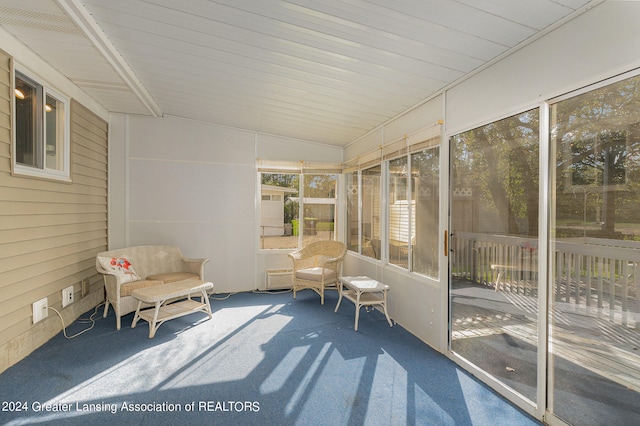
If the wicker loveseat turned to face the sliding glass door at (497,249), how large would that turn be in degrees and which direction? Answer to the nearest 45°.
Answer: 0° — it already faces it

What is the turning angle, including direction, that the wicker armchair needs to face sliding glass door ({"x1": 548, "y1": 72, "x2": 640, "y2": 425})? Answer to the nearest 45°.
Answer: approximately 90° to its left

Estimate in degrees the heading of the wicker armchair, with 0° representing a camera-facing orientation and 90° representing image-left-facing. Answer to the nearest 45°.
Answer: approximately 45°

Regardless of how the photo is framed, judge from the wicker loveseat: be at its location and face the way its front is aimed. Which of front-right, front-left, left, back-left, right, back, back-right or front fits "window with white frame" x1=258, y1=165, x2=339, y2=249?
front-left

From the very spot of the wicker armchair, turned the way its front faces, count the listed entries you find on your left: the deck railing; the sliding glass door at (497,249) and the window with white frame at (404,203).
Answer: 3

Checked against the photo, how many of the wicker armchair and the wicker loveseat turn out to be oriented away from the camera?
0

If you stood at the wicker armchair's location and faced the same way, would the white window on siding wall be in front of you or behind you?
in front

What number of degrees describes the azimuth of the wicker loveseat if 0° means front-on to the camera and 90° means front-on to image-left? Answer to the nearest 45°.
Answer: approximately 315°

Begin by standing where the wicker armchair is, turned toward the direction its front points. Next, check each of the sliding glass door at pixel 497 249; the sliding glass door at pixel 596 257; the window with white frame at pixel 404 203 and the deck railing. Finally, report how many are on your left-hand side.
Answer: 4
